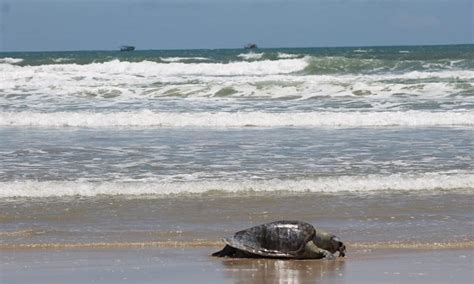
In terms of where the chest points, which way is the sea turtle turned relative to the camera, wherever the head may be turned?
to the viewer's right
